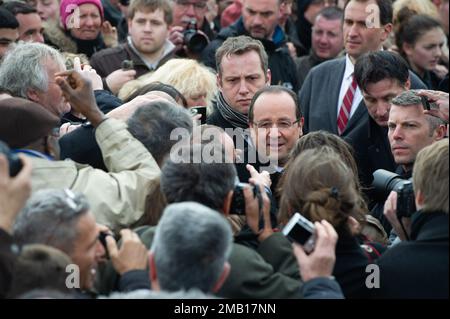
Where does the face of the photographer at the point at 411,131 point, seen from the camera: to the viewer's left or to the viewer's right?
to the viewer's left

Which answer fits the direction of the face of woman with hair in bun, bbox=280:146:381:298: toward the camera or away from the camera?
away from the camera

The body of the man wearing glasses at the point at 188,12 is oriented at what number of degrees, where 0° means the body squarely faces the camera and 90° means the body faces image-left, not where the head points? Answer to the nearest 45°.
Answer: approximately 0°

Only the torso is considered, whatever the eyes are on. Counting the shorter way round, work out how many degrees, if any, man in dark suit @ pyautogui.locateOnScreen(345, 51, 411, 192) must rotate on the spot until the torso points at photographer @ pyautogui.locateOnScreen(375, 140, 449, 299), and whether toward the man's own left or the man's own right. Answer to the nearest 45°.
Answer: approximately 45° to the man's own left

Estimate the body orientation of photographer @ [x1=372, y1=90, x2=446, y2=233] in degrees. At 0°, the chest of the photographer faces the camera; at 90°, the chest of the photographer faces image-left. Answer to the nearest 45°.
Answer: approximately 45°

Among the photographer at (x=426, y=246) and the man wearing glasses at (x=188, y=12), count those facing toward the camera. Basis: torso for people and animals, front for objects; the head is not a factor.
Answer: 1

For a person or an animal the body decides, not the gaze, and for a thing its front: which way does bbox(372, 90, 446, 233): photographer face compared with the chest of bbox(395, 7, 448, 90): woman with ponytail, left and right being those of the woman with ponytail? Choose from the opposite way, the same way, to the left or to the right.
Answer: to the right

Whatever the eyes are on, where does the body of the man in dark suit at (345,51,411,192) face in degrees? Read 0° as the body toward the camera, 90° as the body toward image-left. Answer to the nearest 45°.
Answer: approximately 45°

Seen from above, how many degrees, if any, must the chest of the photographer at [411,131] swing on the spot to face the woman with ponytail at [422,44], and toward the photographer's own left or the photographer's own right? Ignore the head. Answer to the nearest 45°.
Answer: approximately 135° to the photographer's own right

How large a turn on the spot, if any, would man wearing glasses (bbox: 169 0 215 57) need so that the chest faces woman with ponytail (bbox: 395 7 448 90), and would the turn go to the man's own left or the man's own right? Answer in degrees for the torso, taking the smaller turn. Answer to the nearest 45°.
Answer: approximately 90° to the man's own left
